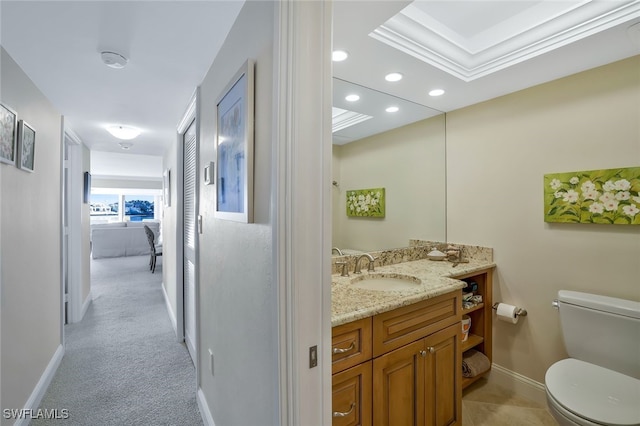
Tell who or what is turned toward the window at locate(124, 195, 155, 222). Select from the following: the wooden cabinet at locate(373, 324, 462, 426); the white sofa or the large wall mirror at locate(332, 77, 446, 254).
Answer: the white sofa

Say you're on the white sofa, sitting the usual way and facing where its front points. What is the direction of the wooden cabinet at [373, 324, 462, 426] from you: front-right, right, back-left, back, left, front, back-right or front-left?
back

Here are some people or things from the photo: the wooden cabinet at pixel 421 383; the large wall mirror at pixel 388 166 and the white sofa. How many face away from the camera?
1

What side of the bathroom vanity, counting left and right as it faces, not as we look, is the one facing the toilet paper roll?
left

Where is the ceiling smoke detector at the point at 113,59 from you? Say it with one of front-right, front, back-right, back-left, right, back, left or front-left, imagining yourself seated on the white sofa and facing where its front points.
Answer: back

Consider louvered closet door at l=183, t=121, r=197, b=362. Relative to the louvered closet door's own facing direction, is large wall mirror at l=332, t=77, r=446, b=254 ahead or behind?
behind

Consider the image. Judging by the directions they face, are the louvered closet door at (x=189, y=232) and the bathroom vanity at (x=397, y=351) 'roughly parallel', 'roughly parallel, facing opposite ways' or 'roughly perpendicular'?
roughly perpendicular

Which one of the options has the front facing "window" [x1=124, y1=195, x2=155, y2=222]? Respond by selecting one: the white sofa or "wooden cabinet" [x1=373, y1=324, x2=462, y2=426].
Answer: the white sofa

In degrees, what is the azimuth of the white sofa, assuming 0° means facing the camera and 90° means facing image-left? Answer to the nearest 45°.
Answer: approximately 180°

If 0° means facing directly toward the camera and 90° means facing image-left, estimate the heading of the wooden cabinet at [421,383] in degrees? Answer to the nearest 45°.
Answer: approximately 315°

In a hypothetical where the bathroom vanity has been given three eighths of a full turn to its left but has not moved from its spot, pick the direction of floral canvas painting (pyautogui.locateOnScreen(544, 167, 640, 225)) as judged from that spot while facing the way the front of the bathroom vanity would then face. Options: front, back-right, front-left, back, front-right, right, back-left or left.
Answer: front-right

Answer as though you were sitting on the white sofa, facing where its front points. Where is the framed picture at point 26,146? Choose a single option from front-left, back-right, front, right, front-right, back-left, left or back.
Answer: back

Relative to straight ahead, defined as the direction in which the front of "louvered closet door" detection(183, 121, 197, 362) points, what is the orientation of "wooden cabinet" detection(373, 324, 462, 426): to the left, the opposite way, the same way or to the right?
to the left
